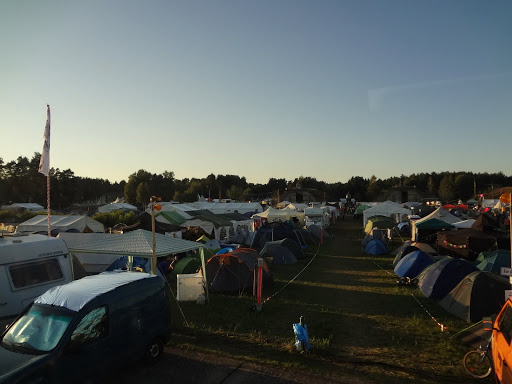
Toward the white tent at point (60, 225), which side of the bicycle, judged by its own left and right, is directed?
front

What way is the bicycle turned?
to the viewer's left

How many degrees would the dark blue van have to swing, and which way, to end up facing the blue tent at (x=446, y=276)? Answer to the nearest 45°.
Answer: approximately 135° to its left

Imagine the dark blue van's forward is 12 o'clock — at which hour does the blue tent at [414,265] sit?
The blue tent is roughly at 7 o'clock from the dark blue van.

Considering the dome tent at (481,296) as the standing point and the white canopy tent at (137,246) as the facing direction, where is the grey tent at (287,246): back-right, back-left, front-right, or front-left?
front-right

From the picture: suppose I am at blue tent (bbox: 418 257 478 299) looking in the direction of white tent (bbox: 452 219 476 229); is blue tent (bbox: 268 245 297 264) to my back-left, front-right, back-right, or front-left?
front-left

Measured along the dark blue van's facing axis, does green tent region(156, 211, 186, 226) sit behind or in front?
behind

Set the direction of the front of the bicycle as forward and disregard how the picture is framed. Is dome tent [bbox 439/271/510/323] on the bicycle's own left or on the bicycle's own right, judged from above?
on the bicycle's own right

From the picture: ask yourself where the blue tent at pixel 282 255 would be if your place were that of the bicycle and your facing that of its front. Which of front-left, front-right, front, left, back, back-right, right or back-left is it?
front-right

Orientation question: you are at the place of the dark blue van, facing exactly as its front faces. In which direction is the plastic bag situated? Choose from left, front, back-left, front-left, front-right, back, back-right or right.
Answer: back-left

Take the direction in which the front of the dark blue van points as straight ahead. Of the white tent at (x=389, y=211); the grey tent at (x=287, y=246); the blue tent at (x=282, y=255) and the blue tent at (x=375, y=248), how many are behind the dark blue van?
4

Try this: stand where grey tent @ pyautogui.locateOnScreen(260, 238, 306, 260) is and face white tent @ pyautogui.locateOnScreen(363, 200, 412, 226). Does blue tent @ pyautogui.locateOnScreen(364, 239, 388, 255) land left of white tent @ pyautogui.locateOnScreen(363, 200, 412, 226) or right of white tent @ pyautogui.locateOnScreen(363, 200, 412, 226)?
right

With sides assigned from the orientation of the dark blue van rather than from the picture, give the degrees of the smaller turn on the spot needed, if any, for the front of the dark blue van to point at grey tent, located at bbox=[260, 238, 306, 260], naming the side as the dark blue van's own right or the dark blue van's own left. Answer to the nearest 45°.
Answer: approximately 180°

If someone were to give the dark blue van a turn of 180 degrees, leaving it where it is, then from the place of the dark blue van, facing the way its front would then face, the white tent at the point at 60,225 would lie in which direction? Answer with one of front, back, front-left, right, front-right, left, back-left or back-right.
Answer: front-left

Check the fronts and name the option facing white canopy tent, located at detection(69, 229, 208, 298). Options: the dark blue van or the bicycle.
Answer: the bicycle

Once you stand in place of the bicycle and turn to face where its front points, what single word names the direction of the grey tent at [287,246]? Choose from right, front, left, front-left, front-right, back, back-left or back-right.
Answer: front-right

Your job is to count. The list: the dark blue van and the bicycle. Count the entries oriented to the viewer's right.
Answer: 0

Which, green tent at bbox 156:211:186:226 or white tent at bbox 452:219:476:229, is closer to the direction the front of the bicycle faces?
the green tent
